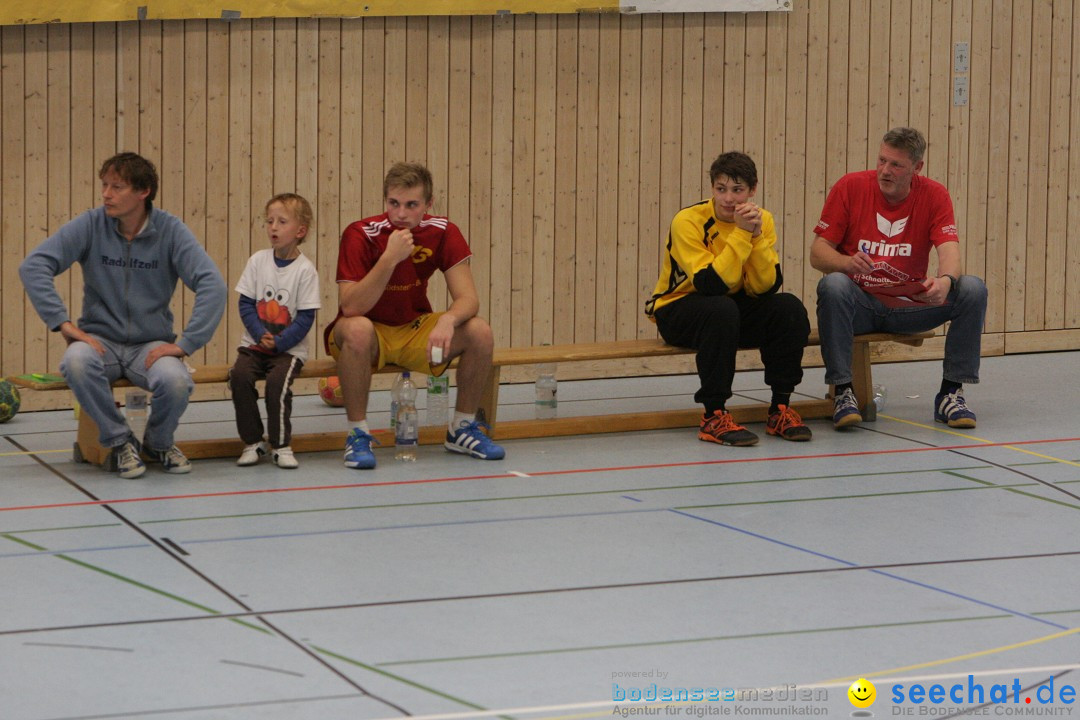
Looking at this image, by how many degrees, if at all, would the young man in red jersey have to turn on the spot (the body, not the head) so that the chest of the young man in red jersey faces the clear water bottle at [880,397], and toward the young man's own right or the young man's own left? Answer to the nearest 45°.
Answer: approximately 135° to the young man's own left

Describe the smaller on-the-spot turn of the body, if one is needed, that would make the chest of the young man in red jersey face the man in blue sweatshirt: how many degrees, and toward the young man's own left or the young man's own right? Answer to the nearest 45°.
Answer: approximately 90° to the young man's own right

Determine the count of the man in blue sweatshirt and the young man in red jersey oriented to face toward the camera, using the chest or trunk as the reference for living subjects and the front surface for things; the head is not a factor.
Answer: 2

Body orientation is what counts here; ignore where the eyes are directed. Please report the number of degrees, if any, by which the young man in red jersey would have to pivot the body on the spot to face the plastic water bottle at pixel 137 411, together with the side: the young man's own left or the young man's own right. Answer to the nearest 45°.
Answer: approximately 90° to the young man's own right

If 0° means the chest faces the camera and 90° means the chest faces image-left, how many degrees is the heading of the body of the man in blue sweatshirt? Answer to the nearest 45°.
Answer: approximately 0°

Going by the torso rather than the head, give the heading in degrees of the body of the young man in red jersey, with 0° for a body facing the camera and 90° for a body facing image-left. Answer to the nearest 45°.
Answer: approximately 0°
